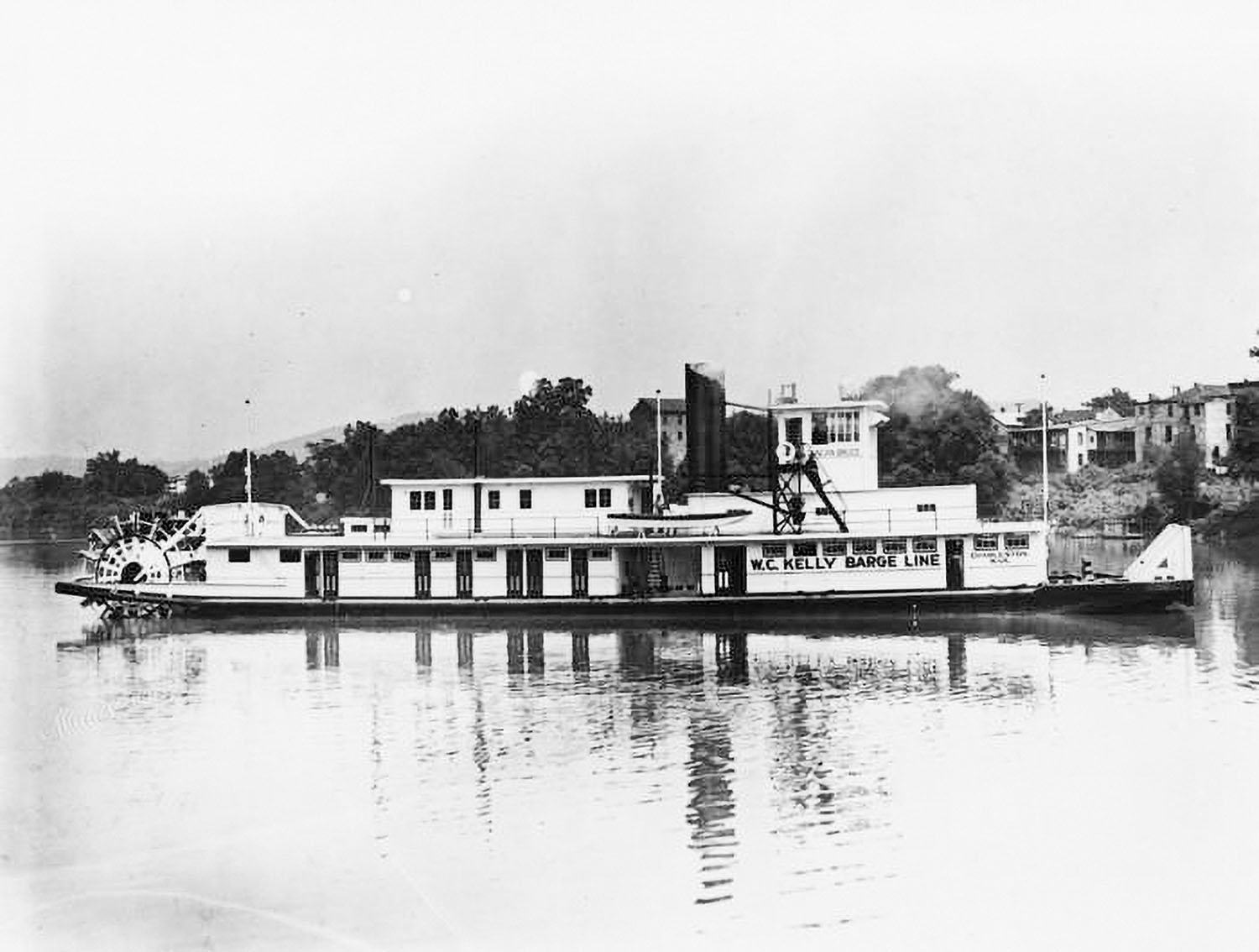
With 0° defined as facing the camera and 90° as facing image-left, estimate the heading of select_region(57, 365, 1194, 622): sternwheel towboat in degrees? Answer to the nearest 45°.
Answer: approximately 270°
